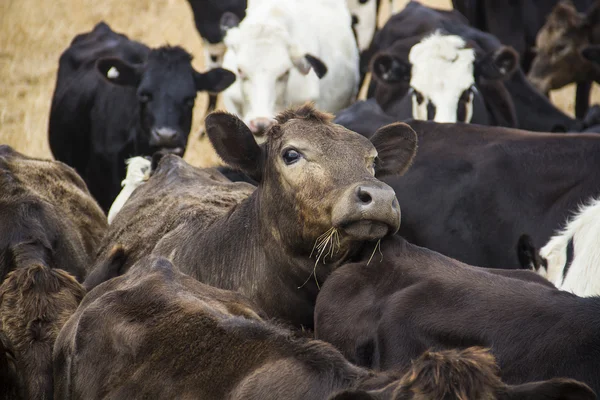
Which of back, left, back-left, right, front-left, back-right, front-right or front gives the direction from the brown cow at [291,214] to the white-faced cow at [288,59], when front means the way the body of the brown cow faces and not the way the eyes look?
back-left
